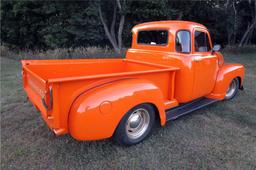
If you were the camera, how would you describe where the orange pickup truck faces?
facing away from the viewer and to the right of the viewer
